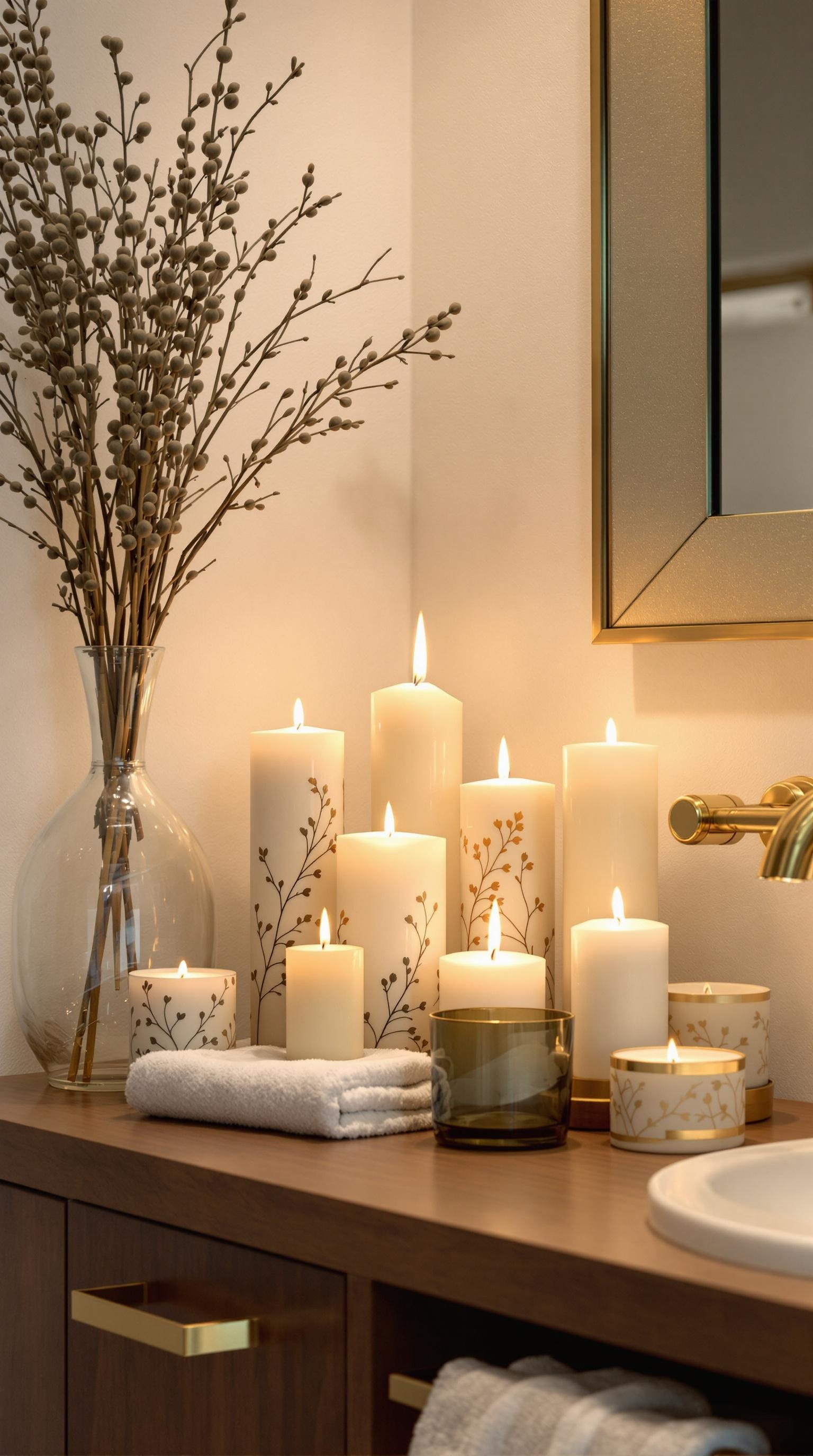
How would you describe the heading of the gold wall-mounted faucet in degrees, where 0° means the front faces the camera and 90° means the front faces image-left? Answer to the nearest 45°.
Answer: approximately 45°
